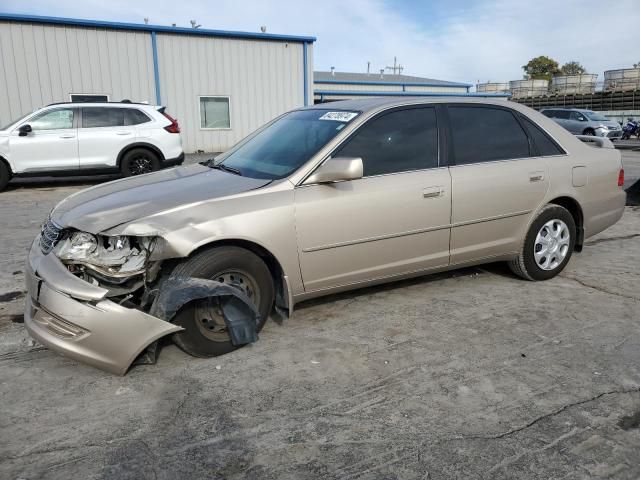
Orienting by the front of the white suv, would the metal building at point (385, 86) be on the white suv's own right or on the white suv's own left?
on the white suv's own right

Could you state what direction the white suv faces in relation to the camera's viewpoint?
facing to the left of the viewer

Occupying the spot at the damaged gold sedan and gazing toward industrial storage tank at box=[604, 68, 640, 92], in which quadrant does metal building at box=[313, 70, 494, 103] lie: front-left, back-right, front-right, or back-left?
front-left

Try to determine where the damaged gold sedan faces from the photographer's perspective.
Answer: facing the viewer and to the left of the viewer

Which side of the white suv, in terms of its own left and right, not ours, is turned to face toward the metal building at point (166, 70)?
right

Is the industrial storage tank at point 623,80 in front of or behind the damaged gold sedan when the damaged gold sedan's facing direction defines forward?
behind

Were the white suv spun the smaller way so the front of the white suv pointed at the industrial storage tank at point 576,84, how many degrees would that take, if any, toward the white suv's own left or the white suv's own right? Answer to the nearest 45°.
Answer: approximately 135° to the white suv's own right

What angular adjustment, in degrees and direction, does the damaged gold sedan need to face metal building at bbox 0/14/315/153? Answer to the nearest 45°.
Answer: approximately 135° to its right

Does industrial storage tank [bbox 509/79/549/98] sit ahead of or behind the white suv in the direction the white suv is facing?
behind

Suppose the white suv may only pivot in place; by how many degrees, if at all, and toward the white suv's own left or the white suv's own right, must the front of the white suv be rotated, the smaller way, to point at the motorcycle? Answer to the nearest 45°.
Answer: approximately 180°

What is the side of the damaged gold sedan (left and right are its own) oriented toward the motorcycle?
back

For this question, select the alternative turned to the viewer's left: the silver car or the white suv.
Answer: the white suv

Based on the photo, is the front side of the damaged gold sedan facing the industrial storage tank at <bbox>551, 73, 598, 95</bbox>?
no

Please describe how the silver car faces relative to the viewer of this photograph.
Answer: facing the viewer and to the right of the viewer

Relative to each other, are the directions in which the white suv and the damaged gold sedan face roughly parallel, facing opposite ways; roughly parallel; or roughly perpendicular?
roughly parallel
